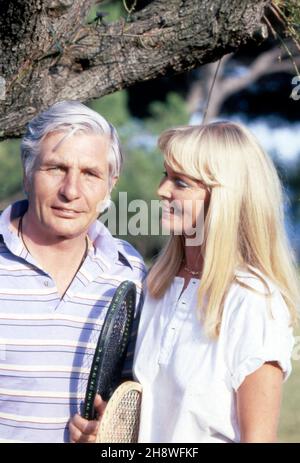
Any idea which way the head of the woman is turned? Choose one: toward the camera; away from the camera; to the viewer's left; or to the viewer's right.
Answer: to the viewer's left

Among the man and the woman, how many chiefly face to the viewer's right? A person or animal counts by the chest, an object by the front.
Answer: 0

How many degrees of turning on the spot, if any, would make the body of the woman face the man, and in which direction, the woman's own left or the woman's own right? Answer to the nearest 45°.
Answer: approximately 45° to the woman's own right

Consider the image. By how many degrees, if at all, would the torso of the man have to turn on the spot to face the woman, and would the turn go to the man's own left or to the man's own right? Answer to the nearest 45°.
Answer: approximately 45° to the man's own left

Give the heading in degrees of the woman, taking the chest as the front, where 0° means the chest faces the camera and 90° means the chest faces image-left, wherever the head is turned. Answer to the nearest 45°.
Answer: approximately 45°
